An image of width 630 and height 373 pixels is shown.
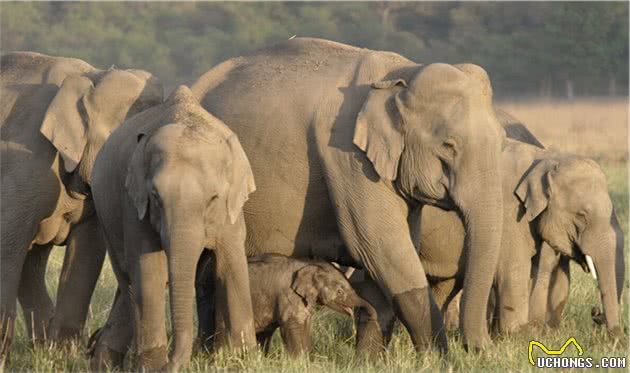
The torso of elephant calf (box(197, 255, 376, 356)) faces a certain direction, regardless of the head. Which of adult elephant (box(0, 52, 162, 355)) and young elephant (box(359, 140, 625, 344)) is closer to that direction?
the young elephant

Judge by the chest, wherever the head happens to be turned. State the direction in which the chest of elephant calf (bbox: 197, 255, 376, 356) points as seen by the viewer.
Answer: to the viewer's right

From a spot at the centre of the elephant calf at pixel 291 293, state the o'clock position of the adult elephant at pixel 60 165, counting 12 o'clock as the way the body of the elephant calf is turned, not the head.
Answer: The adult elephant is roughly at 7 o'clock from the elephant calf.

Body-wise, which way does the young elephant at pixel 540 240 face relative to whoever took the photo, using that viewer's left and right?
facing to the right of the viewer

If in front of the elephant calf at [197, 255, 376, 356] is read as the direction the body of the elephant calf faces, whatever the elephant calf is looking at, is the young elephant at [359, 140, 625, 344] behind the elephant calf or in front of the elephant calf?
in front

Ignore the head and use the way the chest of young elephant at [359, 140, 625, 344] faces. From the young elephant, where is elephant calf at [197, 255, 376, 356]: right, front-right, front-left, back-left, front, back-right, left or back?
back-right

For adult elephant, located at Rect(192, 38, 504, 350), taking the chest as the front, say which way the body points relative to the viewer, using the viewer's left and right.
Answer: facing the viewer and to the right of the viewer

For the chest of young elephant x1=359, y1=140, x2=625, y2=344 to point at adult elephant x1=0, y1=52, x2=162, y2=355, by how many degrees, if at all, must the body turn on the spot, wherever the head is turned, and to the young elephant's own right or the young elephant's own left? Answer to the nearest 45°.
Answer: approximately 180°

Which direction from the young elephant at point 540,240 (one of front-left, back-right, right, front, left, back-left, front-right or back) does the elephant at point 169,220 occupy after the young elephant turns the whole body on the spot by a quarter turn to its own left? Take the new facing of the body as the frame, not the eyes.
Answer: back-left

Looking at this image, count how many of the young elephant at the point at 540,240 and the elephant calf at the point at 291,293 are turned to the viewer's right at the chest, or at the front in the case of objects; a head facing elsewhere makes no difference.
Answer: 2
